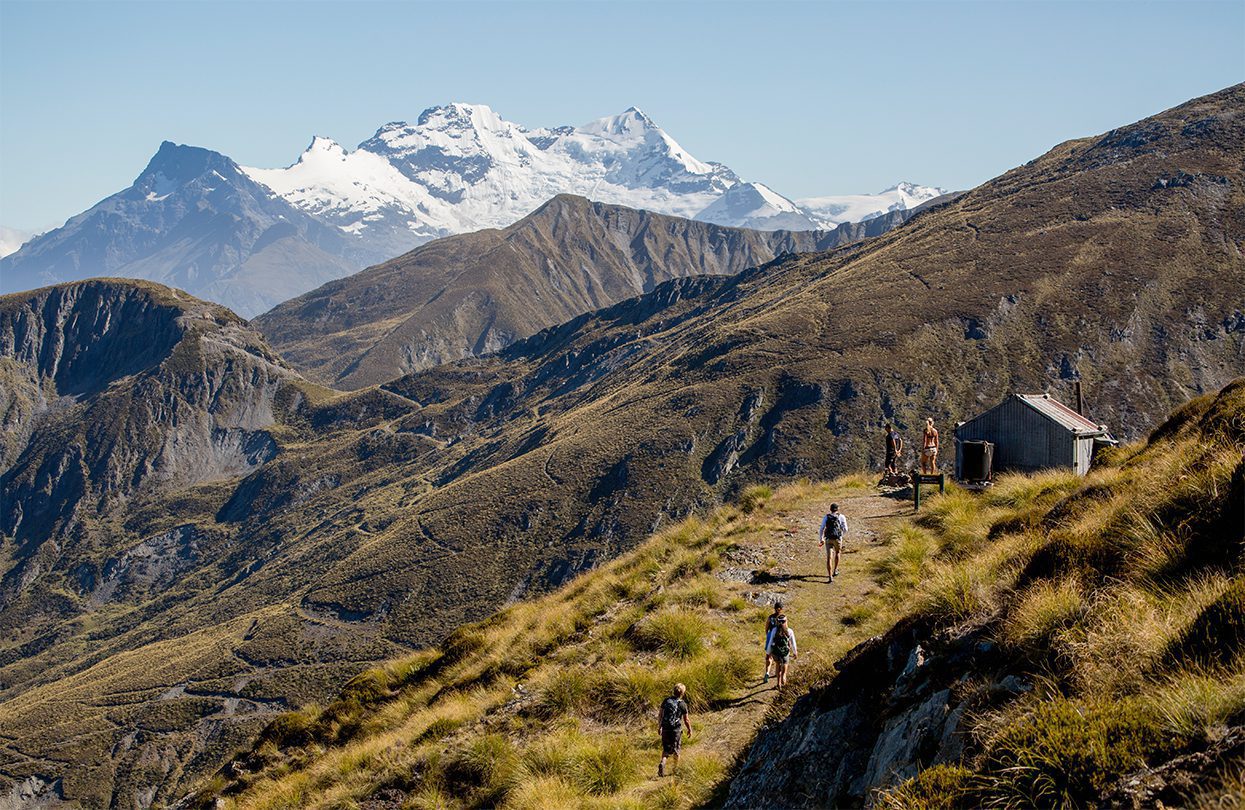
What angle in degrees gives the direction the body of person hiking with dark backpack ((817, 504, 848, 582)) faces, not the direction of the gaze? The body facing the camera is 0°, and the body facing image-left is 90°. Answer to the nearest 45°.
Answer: approximately 180°

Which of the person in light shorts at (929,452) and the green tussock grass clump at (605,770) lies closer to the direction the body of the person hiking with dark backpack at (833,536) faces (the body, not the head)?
the person in light shorts

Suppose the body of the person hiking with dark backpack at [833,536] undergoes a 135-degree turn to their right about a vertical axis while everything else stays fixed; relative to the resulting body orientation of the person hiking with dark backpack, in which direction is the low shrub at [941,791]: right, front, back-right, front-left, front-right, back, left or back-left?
front-right

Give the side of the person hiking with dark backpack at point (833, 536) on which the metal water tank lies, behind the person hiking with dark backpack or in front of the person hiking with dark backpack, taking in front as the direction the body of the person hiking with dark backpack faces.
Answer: in front

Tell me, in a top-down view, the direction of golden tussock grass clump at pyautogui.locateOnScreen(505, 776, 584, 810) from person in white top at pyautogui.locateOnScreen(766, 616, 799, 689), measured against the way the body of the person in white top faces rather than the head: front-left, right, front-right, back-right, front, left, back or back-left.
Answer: back-left

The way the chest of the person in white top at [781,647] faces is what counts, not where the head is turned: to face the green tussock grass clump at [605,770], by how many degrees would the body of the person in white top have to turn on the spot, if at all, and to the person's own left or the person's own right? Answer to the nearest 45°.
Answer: approximately 135° to the person's own left

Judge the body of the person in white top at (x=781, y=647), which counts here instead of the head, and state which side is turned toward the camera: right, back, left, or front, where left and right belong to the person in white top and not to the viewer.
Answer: back

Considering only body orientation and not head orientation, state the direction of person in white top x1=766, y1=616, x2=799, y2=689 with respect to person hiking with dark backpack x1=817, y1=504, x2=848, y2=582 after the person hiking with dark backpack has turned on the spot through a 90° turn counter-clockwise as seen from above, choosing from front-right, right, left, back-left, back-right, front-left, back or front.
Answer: left

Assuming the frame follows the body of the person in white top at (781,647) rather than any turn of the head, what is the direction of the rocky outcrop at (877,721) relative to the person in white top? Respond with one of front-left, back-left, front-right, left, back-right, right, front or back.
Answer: back

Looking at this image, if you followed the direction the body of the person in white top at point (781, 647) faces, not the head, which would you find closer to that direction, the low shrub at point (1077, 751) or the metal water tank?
the metal water tank

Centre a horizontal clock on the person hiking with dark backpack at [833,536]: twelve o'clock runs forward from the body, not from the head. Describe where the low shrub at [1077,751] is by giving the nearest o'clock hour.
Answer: The low shrub is roughly at 6 o'clock from the person hiking with dark backpack.

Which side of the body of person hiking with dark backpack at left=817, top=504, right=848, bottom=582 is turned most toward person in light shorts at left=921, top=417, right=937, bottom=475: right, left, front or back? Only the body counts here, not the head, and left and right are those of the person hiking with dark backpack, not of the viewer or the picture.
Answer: front

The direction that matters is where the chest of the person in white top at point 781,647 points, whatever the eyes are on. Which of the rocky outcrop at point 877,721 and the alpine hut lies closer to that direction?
the alpine hut

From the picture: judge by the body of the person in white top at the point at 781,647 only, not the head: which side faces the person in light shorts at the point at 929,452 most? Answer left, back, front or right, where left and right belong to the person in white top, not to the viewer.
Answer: front

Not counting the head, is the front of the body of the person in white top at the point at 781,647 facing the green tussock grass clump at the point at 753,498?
yes
